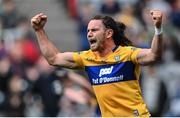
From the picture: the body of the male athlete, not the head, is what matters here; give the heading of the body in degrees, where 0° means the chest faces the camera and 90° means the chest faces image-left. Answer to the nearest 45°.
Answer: approximately 45°

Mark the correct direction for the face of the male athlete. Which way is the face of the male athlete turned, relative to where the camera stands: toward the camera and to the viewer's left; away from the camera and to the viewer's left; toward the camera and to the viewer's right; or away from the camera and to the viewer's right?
toward the camera and to the viewer's left
